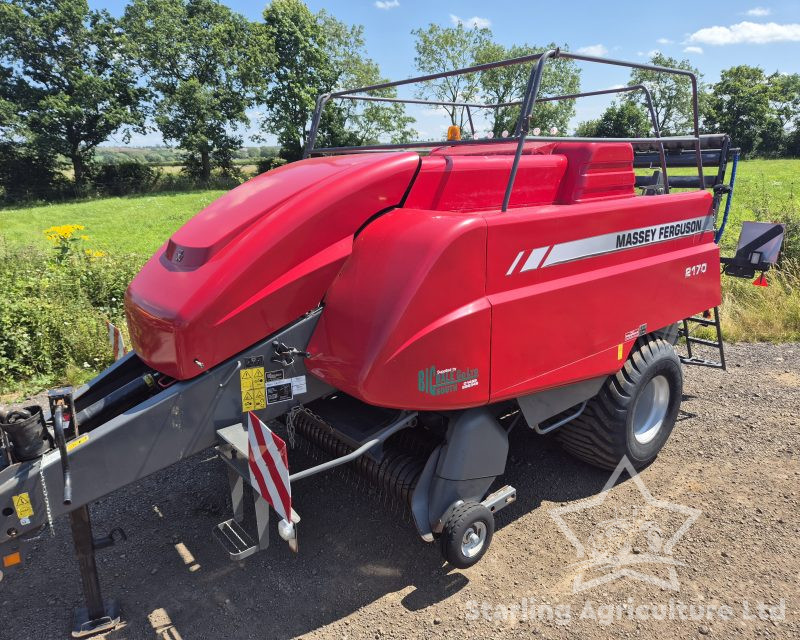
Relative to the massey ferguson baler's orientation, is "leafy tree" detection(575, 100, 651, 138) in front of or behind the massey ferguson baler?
behind

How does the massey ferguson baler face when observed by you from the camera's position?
facing the viewer and to the left of the viewer

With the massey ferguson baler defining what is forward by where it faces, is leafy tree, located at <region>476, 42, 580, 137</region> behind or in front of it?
behind

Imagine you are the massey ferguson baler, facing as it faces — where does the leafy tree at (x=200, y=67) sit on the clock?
The leafy tree is roughly at 4 o'clock from the massey ferguson baler.

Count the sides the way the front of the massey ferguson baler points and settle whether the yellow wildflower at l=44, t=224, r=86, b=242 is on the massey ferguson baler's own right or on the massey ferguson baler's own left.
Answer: on the massey ferguson baler's own right

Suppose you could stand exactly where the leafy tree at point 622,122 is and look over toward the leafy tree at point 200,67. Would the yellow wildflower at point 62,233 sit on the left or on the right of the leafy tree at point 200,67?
left
